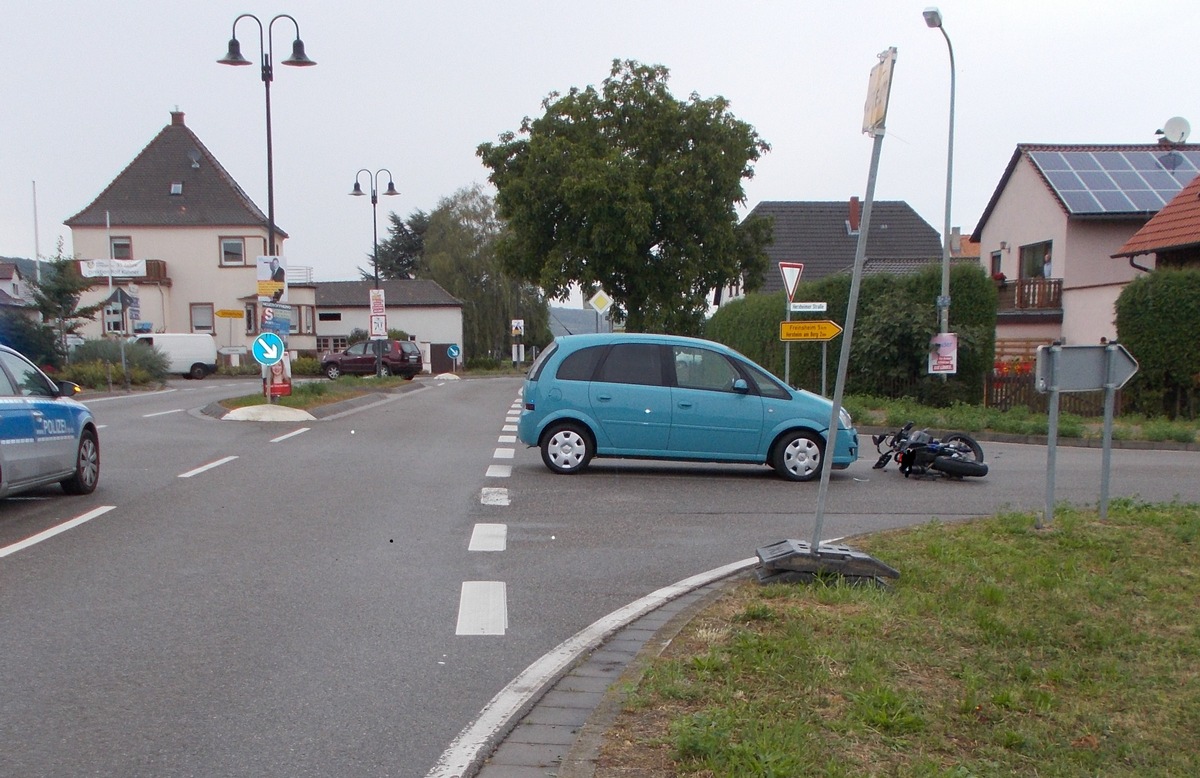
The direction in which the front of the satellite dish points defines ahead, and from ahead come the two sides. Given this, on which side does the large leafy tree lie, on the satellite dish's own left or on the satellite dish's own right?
on the satellite dish's own right

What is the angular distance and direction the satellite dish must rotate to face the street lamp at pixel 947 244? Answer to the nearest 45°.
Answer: approximately 45° to its right

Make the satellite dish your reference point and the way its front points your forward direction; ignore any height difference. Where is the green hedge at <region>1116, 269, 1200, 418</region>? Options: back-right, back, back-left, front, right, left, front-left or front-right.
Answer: front-right

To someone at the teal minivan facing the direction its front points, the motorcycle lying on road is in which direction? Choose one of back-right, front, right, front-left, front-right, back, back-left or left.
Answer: front

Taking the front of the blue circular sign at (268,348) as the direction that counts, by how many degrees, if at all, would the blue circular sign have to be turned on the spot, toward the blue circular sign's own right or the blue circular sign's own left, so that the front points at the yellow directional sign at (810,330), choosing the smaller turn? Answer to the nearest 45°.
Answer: approximately 45° to the blue circular sign's own left

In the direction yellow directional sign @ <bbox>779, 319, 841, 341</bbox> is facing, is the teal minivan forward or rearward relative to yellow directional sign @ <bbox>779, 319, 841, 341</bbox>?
forward

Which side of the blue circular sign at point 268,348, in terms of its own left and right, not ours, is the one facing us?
front

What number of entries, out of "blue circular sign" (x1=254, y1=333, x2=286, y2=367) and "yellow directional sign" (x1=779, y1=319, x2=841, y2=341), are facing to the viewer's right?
0

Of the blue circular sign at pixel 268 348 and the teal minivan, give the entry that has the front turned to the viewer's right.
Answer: the teal minivan

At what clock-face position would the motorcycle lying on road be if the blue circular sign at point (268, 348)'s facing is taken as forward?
The motorcycle lying on road is roughly at 11 o'clock from the blue circular sign.

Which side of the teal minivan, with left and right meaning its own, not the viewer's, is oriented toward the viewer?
right

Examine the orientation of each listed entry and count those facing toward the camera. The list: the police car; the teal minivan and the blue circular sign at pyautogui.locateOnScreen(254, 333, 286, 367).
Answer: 1
